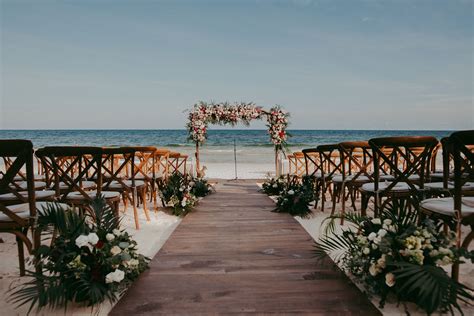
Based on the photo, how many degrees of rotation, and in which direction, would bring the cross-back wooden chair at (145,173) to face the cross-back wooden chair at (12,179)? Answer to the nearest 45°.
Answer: approximately 180°

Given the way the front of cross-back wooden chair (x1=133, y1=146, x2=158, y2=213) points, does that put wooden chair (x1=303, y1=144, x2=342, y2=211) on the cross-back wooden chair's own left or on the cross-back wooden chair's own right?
on the cross-back wooden chair's own right

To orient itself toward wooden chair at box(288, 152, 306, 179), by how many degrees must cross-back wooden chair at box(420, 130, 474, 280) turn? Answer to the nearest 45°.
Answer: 0° — it already faces it

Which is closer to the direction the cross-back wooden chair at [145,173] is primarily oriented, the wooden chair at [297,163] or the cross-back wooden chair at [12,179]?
the wooden chair

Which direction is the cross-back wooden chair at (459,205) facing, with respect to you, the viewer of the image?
facing away from the viewer and to the left of the viewer

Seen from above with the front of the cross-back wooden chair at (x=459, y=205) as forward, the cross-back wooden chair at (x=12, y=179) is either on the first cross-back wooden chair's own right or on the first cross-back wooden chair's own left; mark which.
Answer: on the first cross-back wooden chair's own left

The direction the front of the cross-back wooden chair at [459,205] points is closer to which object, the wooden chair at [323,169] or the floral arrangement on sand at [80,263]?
the wooden chair

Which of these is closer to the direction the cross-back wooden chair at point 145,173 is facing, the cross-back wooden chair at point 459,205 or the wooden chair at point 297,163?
the wooden chair

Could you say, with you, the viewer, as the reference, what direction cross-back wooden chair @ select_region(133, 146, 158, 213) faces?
facing away from the viewer

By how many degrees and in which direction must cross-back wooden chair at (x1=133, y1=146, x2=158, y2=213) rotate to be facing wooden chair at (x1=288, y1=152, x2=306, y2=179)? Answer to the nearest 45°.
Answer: approximately 45° to its right

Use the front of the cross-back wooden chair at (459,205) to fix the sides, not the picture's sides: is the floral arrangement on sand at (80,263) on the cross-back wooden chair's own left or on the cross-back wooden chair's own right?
on the cross-back wooden chair's own left

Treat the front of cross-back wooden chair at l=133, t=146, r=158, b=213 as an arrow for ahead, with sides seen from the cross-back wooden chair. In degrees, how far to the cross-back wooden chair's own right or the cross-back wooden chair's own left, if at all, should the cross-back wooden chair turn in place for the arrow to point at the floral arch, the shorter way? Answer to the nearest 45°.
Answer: approximately 45° to the cross-back wooden chair's own right
